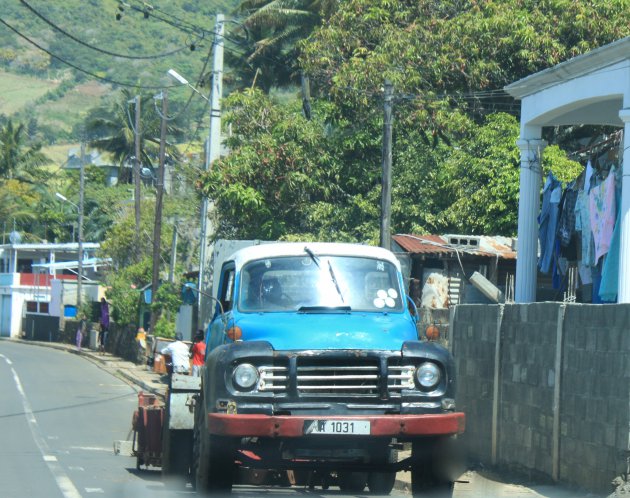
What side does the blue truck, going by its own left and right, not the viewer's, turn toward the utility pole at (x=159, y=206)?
back

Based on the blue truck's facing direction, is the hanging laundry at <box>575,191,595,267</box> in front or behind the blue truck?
behind

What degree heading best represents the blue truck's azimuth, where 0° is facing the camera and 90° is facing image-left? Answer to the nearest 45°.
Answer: approximately 0°

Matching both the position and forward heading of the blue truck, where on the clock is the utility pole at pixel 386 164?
The utility pole is roughly at 6 o'clock from the blue truck.

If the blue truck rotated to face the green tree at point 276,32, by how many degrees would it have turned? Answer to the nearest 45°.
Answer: approximately 180°

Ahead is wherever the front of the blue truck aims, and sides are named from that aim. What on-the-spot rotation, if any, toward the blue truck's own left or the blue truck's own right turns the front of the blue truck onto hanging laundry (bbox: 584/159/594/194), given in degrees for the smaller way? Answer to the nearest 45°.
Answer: approximately 135° to the blue truck's own left

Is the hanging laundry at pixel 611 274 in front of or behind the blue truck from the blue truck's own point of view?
behind
